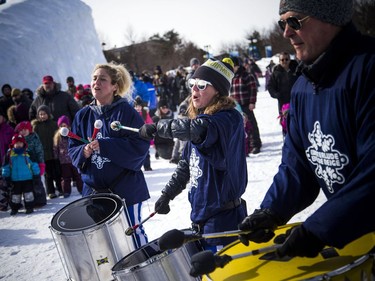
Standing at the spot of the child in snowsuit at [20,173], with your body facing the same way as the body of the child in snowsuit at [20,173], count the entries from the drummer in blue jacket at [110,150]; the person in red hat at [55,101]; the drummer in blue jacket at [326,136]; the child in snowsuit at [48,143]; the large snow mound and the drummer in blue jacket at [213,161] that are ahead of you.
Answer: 3

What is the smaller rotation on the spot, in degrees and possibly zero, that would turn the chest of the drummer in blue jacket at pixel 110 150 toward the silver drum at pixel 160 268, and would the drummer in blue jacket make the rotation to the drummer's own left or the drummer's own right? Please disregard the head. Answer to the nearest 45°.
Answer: approximately 45° to the drummer's own left

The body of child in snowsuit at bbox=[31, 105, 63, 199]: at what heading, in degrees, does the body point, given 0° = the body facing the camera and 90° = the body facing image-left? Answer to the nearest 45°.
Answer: approximately 0°

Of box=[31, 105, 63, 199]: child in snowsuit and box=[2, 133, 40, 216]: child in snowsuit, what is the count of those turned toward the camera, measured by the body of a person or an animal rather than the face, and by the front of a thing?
2

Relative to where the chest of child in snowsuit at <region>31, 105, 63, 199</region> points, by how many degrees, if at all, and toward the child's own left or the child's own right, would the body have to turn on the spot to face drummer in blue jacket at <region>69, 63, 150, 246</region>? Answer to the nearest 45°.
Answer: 0° — they already face them
